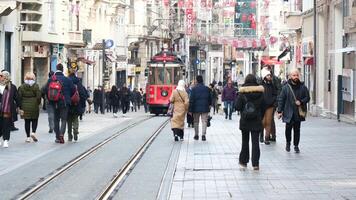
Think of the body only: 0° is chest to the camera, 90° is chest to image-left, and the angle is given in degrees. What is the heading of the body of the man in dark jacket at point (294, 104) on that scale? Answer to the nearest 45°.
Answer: approximately 0°

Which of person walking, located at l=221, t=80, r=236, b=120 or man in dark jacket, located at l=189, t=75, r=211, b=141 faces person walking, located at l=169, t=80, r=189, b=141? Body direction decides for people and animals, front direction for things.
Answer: person walking, located at l=221, t=80, r=236, b=120

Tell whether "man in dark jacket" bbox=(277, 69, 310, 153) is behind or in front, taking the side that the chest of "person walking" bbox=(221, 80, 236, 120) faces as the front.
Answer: in front

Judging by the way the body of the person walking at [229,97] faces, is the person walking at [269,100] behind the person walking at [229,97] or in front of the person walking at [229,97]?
in front

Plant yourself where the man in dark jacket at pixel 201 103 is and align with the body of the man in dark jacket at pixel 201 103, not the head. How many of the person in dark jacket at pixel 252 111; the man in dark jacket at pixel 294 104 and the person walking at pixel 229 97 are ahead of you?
1

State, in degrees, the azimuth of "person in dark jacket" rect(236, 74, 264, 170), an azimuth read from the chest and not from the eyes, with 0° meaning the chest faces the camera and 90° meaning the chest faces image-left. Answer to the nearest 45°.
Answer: approximately 180°

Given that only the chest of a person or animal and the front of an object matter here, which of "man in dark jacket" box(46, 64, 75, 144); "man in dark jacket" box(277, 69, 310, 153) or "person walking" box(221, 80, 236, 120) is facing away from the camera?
"man in dark jacket" box(46, 64, 75, 144)

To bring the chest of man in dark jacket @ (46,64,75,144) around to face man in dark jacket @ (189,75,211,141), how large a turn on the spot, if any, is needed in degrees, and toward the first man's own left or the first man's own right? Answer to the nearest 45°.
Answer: approximately 90° to the first man's own right

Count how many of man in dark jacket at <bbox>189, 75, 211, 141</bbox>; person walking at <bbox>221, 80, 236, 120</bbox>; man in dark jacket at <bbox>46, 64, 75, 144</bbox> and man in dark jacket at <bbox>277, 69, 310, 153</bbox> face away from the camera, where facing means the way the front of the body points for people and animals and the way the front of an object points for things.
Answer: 2

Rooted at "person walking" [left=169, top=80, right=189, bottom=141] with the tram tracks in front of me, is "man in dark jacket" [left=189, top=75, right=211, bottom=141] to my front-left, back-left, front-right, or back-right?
back-left

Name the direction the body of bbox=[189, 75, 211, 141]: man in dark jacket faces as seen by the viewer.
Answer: away from the camera

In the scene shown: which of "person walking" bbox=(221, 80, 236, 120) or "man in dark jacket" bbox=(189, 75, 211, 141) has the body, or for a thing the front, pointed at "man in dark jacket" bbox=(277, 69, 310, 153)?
the person walking

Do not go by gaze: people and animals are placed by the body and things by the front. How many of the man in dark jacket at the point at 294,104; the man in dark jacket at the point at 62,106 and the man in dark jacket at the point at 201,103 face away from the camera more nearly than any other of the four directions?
2
